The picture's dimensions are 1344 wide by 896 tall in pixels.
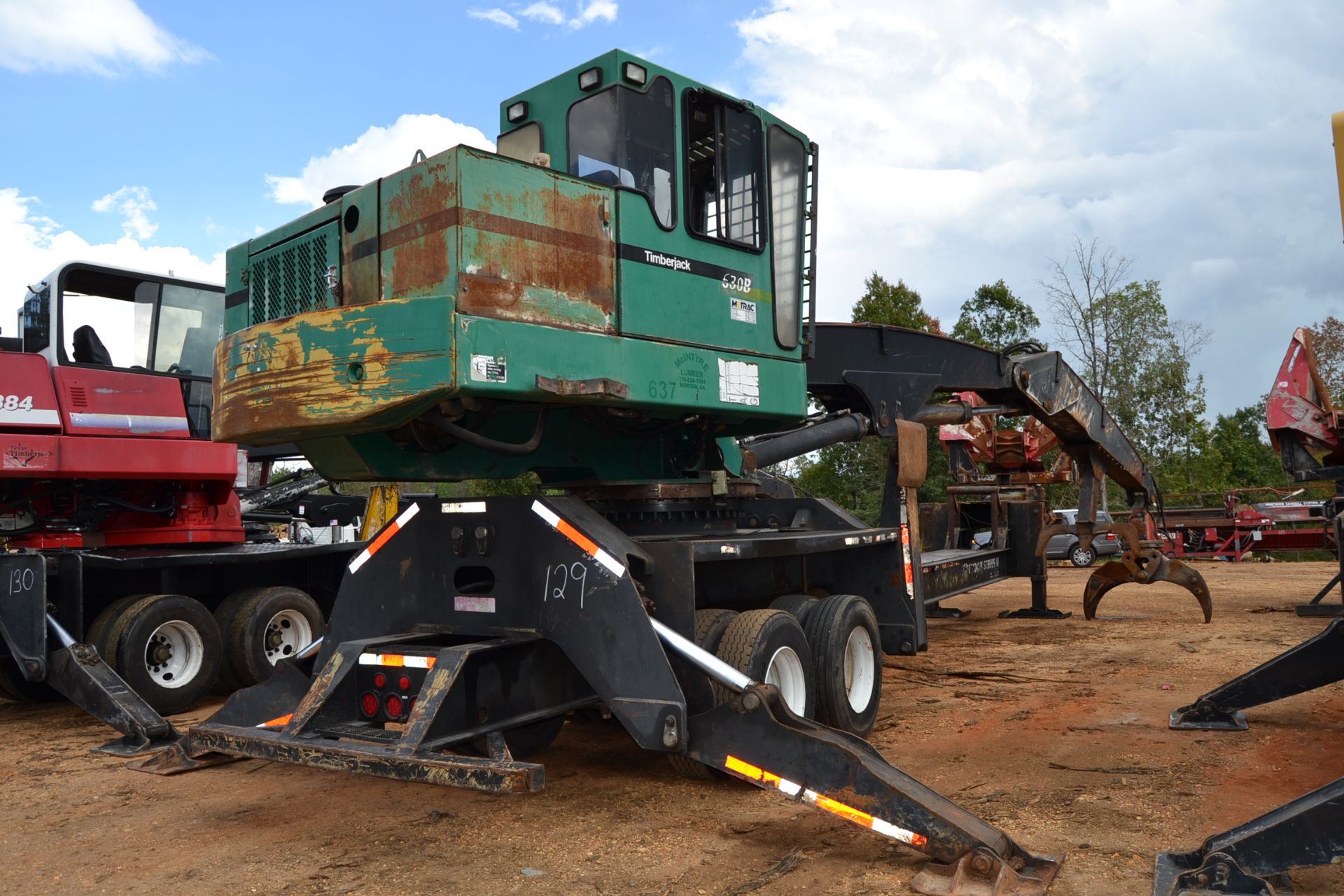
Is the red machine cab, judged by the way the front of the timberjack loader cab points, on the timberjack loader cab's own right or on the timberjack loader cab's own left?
on the timberjack loader cab's own left

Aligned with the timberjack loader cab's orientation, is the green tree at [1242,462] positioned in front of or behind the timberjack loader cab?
in front

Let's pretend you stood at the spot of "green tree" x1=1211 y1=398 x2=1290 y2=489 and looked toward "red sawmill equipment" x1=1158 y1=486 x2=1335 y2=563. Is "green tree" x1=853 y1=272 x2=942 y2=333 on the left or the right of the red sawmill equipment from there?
right

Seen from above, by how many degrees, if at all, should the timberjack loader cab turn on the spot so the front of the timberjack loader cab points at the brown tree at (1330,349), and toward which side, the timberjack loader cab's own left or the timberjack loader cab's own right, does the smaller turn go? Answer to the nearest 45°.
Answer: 0° — it already faces it

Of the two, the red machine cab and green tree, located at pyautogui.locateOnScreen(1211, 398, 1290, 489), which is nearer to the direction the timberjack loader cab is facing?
the green tree

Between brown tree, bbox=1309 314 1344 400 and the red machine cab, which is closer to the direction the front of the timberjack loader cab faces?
the brown tree

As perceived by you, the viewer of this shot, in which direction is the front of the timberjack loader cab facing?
facing away from the viewer and to the right of the viewer

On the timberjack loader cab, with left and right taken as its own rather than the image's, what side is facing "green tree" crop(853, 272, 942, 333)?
front

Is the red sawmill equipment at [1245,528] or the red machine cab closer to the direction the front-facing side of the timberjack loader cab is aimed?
the red sawmill equipment

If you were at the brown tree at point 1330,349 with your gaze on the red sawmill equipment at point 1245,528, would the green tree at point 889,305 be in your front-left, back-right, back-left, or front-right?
front-right

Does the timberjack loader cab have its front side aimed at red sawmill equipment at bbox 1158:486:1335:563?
yes
